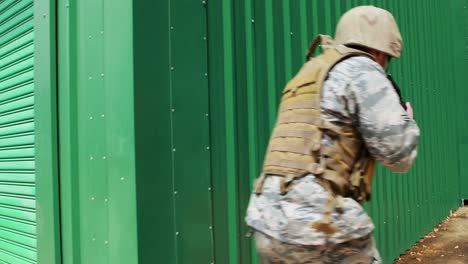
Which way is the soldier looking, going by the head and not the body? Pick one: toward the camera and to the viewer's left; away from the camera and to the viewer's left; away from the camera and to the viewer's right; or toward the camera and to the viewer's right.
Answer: away from the camera and to the viewer's right

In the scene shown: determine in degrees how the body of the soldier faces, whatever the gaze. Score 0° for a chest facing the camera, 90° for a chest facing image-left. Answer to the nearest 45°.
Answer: approximately 225°
